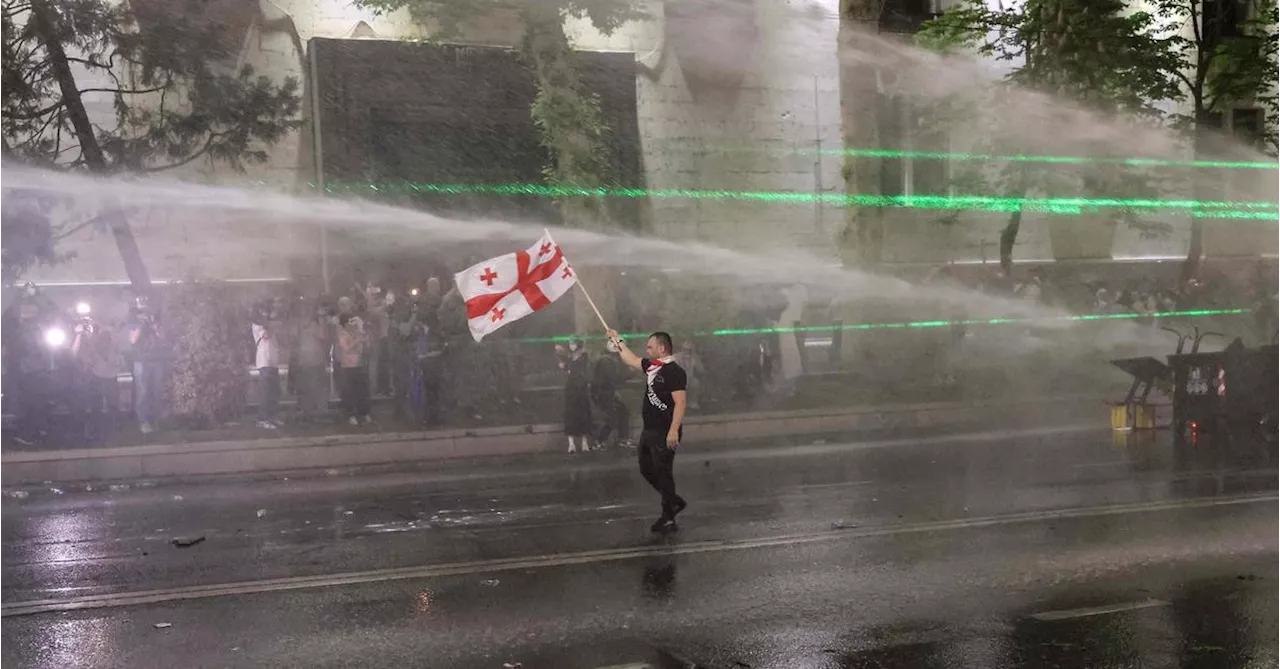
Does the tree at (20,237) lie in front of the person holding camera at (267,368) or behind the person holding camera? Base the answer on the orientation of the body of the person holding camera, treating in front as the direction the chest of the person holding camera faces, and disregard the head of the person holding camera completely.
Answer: behind

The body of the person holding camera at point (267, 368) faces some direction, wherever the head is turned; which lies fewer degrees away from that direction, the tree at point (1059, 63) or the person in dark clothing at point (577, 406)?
the person in dark clothing

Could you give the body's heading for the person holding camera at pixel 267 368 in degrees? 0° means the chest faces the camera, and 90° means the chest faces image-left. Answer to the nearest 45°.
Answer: approximately 315°

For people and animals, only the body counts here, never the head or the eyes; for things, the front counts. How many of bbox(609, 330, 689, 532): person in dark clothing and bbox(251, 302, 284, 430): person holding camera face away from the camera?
0

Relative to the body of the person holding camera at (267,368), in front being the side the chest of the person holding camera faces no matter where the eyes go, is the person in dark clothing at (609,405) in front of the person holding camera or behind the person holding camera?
in front
